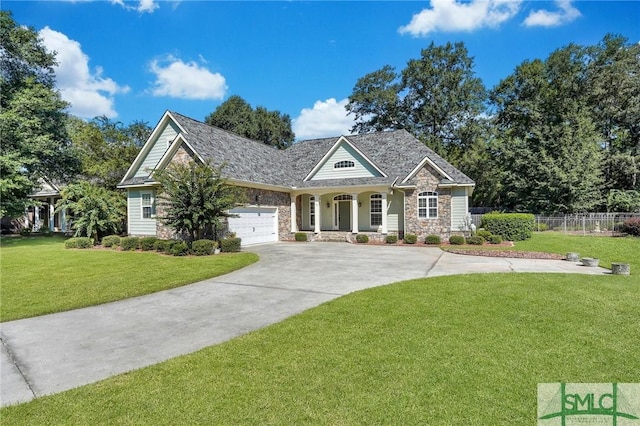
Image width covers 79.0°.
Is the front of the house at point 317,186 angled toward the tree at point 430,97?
no

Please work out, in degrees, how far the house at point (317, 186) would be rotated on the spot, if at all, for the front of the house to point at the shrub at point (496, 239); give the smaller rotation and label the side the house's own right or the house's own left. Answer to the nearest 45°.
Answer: approximately 90° to the house's own left

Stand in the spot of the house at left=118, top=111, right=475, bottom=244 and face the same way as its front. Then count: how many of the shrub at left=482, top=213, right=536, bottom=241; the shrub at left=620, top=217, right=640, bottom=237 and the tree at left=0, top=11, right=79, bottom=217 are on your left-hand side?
2

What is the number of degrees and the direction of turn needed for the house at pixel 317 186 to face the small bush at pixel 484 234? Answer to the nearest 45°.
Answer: approximately 90° to its left

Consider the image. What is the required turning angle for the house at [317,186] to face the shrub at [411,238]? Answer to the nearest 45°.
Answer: approximately 90° to its left

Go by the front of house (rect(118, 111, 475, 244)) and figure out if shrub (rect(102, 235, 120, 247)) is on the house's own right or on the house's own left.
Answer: on the house's own right

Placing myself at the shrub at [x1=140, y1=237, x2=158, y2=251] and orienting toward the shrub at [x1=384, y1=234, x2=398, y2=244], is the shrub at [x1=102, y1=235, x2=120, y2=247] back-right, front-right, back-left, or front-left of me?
back-left

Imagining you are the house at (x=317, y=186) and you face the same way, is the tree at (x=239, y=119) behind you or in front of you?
behind

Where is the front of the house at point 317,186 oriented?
toward the camera

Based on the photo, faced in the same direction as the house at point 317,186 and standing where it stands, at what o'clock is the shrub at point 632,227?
The shrub is roughly at 9 o'clock from the house.

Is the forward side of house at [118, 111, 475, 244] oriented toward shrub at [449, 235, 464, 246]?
no

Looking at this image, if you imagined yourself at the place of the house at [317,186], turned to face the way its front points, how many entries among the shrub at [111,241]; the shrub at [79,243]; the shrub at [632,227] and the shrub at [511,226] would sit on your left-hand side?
2

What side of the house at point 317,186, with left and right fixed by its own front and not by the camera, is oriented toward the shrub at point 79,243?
right

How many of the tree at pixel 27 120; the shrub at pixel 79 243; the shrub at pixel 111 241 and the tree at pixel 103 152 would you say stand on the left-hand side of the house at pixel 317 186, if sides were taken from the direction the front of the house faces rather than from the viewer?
0

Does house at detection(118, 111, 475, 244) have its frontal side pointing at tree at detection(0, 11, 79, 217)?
no

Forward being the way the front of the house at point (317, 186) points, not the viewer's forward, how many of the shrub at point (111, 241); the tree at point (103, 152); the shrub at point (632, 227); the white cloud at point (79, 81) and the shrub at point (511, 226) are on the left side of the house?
2

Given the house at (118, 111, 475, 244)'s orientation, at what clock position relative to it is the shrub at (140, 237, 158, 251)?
The shrub is roughly at 2 o'clock from the house.
